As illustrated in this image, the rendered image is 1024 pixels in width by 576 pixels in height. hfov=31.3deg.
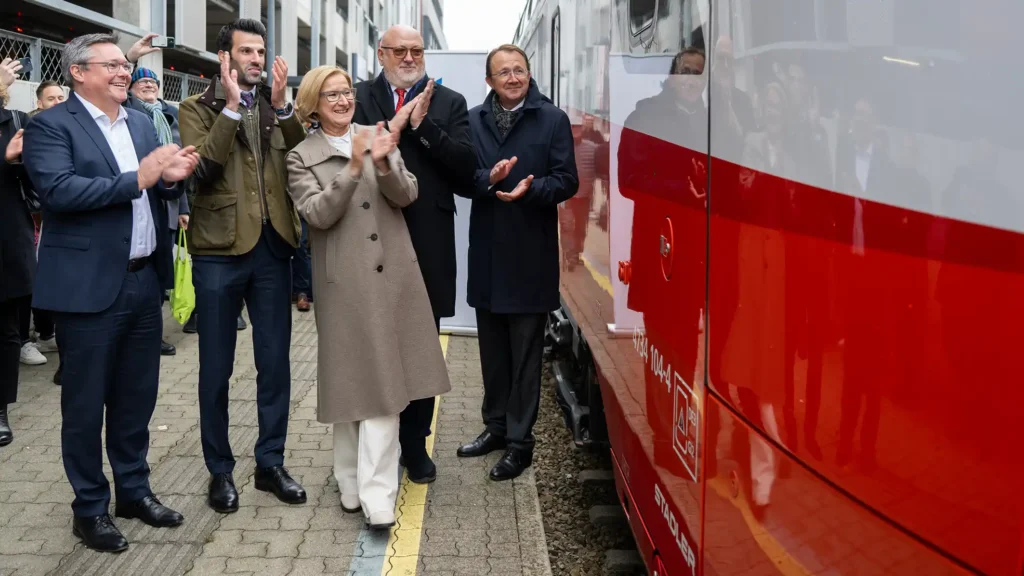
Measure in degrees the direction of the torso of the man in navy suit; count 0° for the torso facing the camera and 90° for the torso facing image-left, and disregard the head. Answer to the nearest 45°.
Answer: approximately 315°

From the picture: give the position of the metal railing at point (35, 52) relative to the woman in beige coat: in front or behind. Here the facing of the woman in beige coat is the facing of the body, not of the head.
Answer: behind

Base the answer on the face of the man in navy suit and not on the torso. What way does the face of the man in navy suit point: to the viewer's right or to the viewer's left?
to the viewer's right

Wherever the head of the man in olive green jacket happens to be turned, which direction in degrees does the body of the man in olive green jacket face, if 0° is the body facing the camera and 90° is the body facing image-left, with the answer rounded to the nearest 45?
approximately 315°

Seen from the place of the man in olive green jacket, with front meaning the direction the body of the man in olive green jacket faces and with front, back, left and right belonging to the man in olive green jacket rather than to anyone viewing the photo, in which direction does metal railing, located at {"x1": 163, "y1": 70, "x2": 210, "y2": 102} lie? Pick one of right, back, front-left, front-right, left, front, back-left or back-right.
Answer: back-left

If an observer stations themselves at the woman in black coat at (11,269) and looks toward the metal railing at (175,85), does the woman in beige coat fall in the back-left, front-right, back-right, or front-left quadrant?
back-right
